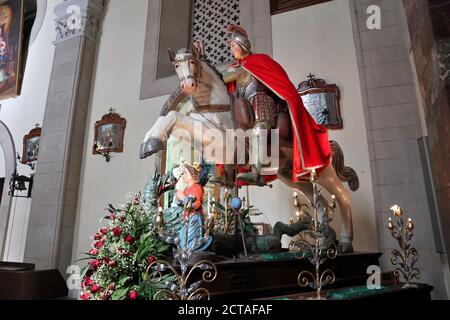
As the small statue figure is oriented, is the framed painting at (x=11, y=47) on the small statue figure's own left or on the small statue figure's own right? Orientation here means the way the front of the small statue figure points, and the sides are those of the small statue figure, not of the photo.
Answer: on the small statue figure's own right

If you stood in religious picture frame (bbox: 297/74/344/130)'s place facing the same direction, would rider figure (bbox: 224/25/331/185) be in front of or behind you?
in front

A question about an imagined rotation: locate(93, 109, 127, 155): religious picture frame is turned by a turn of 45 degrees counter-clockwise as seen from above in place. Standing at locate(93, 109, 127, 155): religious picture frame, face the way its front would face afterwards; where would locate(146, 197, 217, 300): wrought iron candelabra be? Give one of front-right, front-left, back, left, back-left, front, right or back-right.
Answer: front

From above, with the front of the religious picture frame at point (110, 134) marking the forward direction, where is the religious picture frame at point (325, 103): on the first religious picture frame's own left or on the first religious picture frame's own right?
on the first religious picture frame's own left

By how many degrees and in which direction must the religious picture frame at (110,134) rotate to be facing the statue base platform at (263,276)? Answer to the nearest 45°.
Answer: approximately 45° to its left

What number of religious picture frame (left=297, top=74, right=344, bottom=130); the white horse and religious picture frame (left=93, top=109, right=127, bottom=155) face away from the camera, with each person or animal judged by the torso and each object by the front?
0

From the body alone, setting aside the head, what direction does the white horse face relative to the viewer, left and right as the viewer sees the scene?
facing the viewer and to the left of the viewer

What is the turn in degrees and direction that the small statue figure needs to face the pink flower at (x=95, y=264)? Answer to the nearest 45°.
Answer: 0° — it already faces it

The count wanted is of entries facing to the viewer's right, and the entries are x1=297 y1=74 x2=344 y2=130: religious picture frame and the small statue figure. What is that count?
0

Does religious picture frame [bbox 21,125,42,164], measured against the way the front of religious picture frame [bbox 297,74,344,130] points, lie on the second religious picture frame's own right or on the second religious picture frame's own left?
on the second religious picture frame's own right
